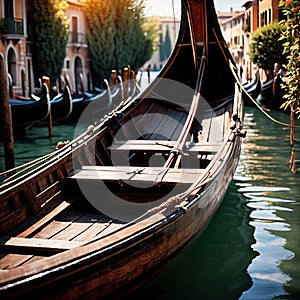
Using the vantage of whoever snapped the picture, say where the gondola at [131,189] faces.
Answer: facing away from the viewer and to the right of the viewer

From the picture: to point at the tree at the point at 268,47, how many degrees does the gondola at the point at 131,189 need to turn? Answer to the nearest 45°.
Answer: approximately 45° to its left

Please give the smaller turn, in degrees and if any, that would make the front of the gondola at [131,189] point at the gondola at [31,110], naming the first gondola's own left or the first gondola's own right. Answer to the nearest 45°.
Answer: approximately 45° to the first gondola's own left

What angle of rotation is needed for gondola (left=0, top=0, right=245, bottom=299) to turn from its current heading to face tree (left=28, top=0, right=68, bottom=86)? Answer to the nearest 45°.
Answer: approximately 45° to its left
